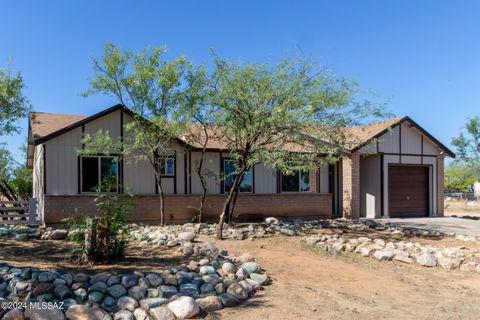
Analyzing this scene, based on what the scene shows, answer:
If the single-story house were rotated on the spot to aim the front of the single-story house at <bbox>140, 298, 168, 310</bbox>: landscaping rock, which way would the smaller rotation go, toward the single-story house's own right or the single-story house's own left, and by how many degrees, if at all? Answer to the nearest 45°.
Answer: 0° — it already faces it

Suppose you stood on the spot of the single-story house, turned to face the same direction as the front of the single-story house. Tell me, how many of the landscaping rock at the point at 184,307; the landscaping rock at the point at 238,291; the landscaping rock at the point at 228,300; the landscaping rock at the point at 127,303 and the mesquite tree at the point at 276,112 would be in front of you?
5

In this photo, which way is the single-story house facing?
toward the camera

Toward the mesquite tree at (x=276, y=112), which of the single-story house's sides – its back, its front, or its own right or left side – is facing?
front

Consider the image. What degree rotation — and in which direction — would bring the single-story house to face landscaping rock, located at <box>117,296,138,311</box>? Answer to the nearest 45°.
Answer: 0° — it already faces it

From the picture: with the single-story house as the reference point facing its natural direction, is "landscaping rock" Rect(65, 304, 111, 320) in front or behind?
in front

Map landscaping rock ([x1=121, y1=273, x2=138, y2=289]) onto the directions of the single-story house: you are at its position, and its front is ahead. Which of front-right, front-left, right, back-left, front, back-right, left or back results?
front

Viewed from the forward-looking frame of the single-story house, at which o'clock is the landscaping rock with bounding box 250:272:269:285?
The landscaping rock is roughly at 12 o'clock from the single-story house.

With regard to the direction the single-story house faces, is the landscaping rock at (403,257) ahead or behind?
ahead

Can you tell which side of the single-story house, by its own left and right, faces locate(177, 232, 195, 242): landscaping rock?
front
